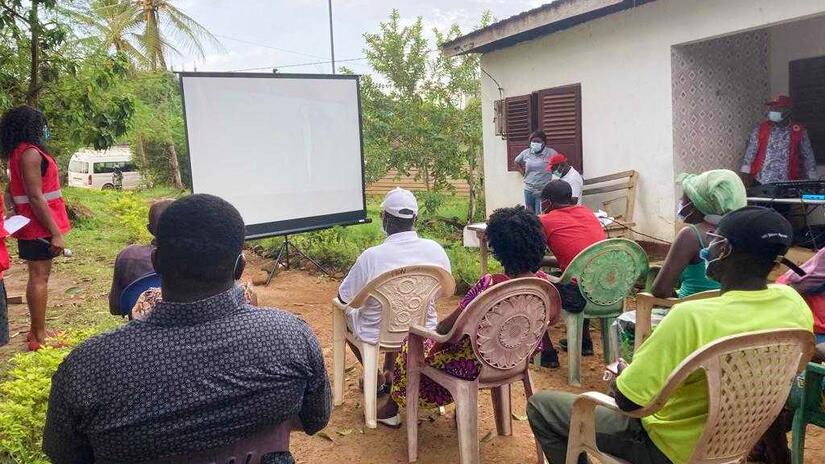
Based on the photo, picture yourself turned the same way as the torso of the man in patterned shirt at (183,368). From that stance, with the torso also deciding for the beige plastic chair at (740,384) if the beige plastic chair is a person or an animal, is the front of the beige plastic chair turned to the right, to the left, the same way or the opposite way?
the same way

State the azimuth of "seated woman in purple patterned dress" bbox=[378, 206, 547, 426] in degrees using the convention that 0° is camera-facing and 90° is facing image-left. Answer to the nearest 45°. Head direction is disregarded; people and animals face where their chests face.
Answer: approximately 135°

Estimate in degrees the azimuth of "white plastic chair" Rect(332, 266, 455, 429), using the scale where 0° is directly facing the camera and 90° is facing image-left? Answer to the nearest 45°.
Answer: approximately 135°

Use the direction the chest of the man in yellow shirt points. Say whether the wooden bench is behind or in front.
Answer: in front

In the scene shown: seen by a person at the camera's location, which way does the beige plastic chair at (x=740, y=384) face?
facing away from the viewer and to the left of the viewer

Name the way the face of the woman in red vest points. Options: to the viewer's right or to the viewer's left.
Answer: to the viewer's right

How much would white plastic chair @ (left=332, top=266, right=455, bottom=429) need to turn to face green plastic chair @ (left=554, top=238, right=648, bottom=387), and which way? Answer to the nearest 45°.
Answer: approximately 135° to its right

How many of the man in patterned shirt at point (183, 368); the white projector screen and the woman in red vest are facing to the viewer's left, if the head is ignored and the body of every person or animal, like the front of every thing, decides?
0

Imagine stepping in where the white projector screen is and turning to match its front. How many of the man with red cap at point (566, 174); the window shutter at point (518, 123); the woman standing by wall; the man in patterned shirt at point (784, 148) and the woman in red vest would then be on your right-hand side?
1

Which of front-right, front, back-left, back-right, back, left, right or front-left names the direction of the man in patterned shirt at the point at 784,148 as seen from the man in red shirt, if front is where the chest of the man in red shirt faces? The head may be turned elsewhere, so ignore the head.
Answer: right

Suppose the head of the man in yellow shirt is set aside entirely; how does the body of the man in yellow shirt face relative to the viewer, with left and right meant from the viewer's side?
facing away from the viewer and to the left of the viewer

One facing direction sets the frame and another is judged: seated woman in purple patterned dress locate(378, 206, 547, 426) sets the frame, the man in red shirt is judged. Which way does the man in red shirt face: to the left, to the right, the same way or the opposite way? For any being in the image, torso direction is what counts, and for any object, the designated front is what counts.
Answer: the same way

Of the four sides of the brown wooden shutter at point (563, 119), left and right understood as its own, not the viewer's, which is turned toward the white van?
right

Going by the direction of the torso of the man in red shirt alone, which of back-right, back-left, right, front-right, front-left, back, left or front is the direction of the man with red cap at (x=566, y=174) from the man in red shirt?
front-right

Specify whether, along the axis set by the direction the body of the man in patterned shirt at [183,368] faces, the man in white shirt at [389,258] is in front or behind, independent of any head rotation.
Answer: in front

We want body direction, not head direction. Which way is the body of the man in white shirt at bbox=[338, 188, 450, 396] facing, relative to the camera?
away from the camera

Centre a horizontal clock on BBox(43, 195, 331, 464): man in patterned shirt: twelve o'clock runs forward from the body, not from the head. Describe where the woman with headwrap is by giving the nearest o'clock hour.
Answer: The woman with headwrap is roughly at 2 o'clock from the man in patterned shirt.
